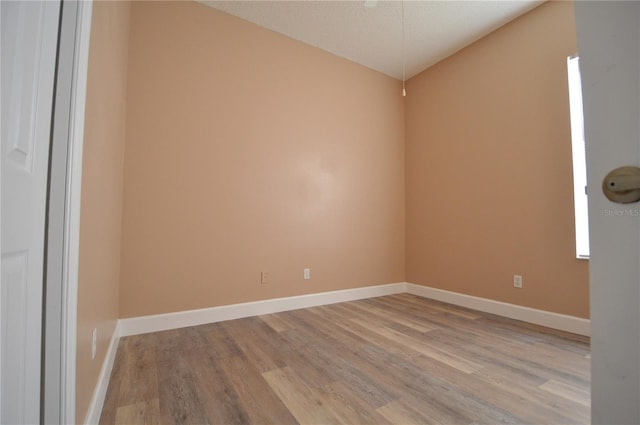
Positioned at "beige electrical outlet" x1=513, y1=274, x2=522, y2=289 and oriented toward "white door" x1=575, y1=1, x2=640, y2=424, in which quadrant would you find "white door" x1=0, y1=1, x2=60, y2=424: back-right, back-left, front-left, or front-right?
front-right

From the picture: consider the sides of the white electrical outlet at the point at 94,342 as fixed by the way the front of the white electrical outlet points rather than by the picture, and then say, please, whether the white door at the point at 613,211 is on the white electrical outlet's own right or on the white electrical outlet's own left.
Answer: on the white electrical outlet's own right

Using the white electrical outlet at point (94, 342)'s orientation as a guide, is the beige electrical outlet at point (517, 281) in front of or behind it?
in front

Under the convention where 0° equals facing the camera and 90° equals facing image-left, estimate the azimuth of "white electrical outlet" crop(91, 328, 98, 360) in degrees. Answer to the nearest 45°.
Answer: approximately 270°

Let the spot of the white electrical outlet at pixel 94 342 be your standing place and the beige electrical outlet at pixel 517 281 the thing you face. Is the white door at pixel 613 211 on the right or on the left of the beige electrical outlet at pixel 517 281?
right
